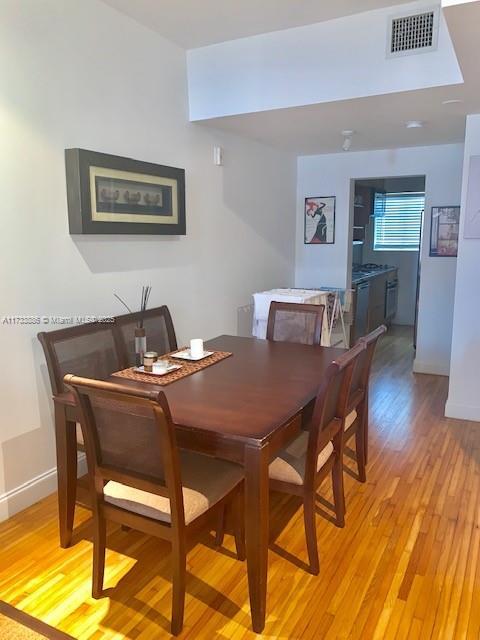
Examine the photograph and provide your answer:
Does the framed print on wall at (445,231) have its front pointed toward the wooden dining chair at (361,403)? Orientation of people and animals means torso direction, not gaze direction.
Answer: yes

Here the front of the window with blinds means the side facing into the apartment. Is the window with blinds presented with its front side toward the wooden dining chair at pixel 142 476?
yes

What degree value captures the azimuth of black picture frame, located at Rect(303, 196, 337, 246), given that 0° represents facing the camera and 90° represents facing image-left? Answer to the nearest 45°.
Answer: approximately 0°

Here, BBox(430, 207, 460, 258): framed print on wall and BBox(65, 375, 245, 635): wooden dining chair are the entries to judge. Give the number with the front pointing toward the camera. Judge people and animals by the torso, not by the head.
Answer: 1

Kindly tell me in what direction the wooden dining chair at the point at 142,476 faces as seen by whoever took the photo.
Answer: facing away from the viewer and to the right of the viewer

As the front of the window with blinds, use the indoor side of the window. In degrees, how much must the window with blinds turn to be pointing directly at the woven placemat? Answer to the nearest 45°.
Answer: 0° — it already faces it

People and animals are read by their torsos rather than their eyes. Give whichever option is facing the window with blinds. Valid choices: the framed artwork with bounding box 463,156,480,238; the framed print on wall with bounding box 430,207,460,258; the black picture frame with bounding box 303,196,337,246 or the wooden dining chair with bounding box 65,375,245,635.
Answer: the wooden dining chair

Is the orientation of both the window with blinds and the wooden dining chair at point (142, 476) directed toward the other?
yes

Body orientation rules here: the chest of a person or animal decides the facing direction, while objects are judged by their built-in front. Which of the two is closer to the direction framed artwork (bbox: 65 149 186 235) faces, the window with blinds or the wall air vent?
the wall air vent
